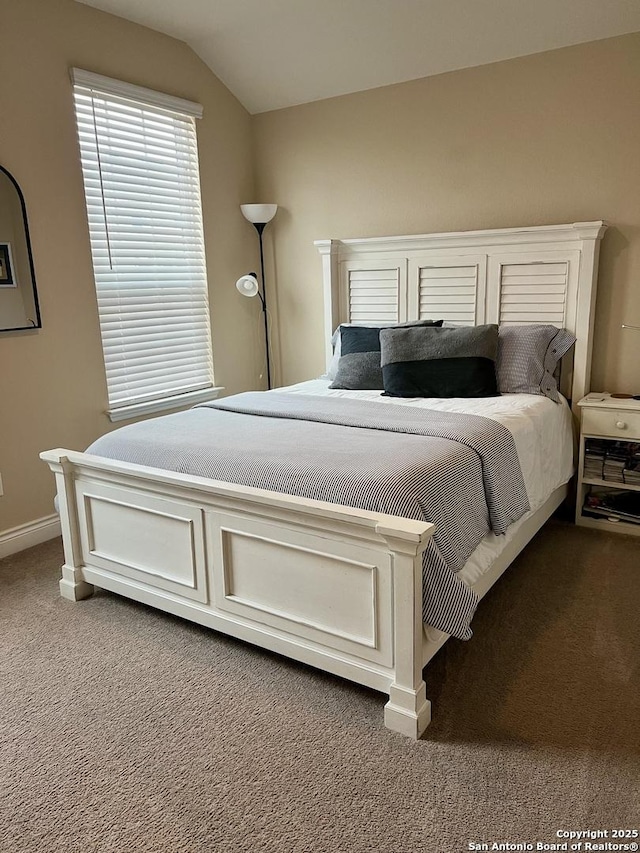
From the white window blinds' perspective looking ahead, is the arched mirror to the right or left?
on its right

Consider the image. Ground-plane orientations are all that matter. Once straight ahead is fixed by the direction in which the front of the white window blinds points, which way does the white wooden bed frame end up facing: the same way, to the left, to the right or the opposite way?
to the right

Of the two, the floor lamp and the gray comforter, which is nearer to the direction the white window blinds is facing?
the gray comforter

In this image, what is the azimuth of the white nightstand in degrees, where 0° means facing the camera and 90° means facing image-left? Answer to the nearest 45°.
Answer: approximately 45°
